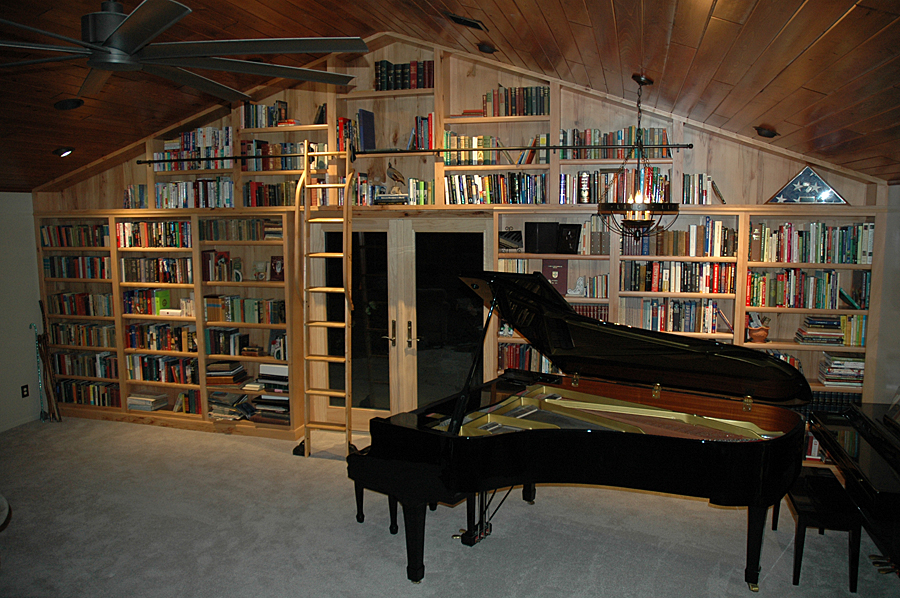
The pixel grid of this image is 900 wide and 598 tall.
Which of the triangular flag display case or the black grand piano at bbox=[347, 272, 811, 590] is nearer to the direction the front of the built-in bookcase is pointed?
the black grand piano

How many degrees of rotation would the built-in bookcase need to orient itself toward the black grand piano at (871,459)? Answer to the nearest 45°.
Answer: approximately 45° to its left

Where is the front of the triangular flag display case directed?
toward the camera

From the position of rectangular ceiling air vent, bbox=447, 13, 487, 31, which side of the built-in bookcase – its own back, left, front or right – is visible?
front

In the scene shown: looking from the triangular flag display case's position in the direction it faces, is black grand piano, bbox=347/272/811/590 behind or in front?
in front

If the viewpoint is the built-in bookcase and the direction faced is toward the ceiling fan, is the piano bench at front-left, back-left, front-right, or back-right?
front-left

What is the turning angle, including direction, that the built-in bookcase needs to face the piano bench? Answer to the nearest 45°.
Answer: approximately 45° to its left

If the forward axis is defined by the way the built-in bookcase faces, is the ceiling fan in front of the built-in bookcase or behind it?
in front

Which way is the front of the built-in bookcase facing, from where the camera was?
facing the viewer

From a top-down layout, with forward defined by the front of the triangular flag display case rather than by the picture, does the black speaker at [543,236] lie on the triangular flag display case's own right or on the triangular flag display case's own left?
on the triangular flag display case's own right
